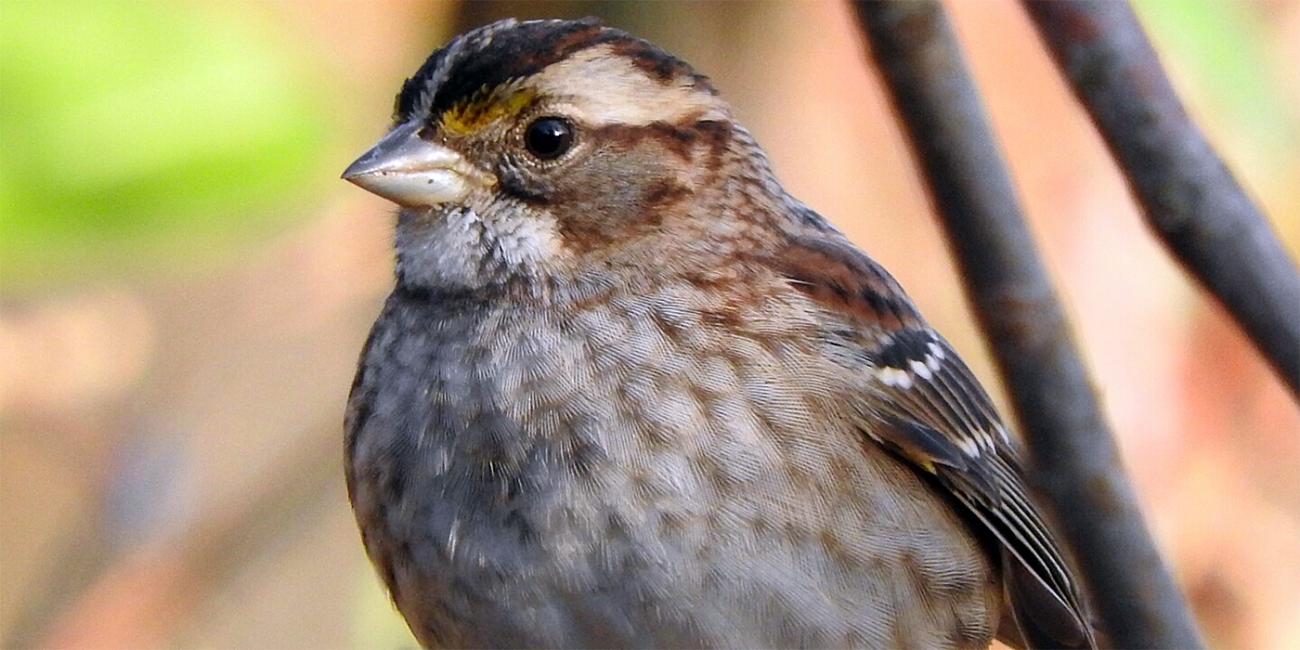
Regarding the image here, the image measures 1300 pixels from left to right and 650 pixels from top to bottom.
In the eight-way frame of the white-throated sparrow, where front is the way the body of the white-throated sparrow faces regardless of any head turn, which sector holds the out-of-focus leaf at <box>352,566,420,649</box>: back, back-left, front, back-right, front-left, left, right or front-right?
right

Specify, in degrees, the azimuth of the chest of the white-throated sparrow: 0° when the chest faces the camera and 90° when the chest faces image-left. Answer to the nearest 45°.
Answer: approximately 45°

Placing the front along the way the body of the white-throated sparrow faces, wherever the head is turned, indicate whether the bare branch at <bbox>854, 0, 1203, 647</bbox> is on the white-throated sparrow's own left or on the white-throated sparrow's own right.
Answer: on the white-throated sparrow's own left
